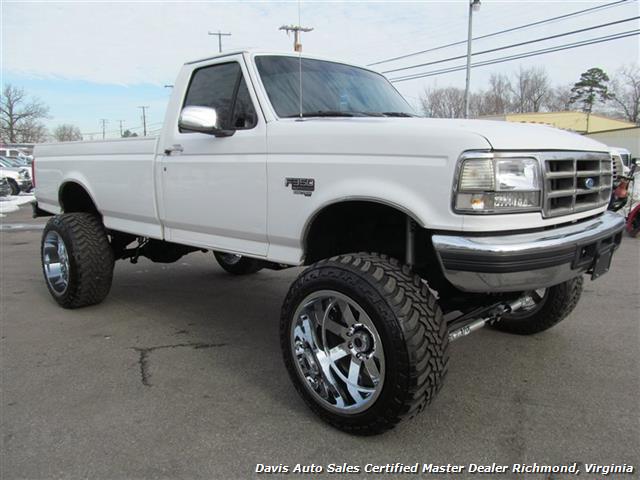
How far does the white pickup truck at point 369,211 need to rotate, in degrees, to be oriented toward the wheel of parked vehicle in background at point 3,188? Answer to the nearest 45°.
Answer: approximately 180°

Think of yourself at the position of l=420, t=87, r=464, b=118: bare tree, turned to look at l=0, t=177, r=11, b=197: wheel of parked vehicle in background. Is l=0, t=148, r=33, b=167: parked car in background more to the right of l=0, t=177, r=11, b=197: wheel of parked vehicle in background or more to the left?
right

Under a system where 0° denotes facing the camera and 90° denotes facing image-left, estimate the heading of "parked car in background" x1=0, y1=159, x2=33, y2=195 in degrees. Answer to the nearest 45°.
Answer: approximately 315°

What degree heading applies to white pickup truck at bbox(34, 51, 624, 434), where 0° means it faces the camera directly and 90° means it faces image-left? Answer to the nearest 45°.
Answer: approximately 315°

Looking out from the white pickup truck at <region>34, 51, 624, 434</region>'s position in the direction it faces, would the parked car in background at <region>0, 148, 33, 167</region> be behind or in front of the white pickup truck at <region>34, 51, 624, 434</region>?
behind

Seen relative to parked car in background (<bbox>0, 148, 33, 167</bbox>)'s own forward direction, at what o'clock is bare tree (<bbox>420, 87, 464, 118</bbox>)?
The bare tree is roughly at 12 o'clock from the parked car in background.

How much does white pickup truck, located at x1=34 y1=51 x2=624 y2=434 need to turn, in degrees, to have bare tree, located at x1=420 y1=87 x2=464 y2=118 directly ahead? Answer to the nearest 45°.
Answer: approximately 135° to its left
